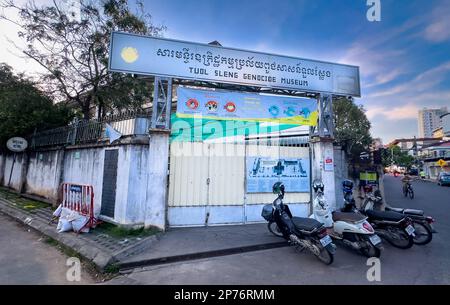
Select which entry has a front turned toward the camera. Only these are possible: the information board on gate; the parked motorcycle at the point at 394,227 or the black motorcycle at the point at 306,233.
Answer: the information board on gate

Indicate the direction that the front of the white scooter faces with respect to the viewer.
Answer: facing away from the viewer and to the left of the viewer

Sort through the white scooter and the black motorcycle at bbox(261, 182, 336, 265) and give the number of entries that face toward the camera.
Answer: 0

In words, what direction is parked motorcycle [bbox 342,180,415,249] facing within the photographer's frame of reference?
facing away from the viewer and to the left of the viewer

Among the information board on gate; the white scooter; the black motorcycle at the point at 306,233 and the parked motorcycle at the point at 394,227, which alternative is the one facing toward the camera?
the information board on gate

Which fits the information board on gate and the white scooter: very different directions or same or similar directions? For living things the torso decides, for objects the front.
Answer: very different directions

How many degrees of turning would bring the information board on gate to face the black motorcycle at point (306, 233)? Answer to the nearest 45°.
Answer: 0° — it already faces it

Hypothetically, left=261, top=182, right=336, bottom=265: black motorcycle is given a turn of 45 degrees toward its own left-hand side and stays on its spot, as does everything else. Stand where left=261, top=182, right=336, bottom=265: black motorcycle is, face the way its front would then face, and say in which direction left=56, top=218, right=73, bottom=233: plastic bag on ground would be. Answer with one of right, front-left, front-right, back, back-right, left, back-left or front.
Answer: front

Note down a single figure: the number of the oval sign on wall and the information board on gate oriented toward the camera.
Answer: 2

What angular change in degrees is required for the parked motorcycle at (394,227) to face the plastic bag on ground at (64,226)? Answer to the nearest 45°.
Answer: approximately 90° to its left

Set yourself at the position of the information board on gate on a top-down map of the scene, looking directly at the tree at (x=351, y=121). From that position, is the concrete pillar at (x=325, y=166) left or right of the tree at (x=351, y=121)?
right

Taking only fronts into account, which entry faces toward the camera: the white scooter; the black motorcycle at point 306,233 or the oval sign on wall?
the oval sign on wall

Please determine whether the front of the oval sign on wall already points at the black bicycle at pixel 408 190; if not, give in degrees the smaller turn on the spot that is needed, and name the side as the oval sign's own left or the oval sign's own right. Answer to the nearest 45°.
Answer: approximately 45° to the oval sign's own left

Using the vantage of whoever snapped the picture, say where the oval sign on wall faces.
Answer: facing the viewer

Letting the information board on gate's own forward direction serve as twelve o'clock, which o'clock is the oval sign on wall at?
The oval sign on wall is roughly at 3 o'clock from the information board on gate.
